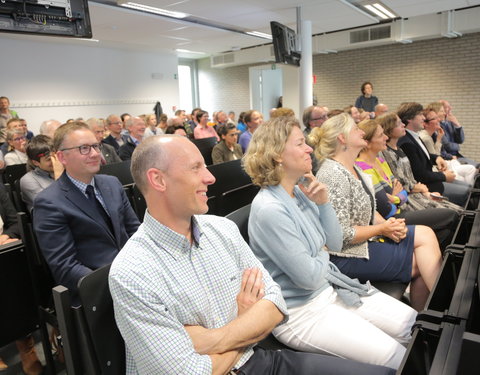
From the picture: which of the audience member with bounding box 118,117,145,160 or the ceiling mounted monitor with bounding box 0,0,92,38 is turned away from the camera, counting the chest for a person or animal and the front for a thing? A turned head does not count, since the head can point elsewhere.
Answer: the ceiling mounted monitor

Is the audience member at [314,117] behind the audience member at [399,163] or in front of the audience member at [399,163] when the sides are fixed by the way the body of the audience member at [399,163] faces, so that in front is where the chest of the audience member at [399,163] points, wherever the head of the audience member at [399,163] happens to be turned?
behind

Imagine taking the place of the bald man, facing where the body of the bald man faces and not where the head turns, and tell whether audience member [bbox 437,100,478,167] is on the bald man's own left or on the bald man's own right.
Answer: on the bald man's own left

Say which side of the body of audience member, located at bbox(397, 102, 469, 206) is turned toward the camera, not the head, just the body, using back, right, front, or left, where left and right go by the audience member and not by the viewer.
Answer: right
